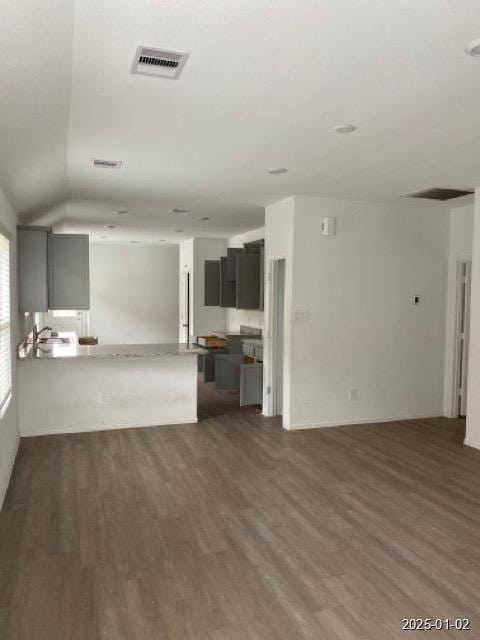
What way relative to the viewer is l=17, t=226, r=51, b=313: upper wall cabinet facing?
to the viewer's right

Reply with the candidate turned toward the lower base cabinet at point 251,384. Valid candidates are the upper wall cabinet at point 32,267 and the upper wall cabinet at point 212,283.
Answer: the upper wall cabinet at point 32,267

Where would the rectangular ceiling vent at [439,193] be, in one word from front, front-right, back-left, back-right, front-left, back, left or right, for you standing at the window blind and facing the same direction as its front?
front

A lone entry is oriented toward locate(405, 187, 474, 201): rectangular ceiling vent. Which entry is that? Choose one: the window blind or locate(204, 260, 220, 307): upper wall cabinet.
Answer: the window blind

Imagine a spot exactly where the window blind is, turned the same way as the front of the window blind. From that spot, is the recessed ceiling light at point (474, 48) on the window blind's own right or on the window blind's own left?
on the window blind's own right

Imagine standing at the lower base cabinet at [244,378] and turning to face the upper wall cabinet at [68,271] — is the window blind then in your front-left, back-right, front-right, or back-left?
front-left

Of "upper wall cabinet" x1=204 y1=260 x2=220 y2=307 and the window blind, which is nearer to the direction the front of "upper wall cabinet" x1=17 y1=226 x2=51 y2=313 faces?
the upper wall cabinet

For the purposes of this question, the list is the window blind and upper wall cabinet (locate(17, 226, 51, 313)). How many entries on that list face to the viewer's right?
2

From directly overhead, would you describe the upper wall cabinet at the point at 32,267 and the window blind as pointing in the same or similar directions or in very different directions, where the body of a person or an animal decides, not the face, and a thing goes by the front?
same or similar directions

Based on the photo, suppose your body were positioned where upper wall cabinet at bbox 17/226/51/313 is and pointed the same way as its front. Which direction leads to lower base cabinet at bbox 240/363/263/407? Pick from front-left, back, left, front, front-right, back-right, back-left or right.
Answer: front

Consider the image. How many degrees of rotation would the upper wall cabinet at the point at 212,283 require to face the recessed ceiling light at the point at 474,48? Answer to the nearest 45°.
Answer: approximately 90° to its left

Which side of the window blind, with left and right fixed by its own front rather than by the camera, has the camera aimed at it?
right
